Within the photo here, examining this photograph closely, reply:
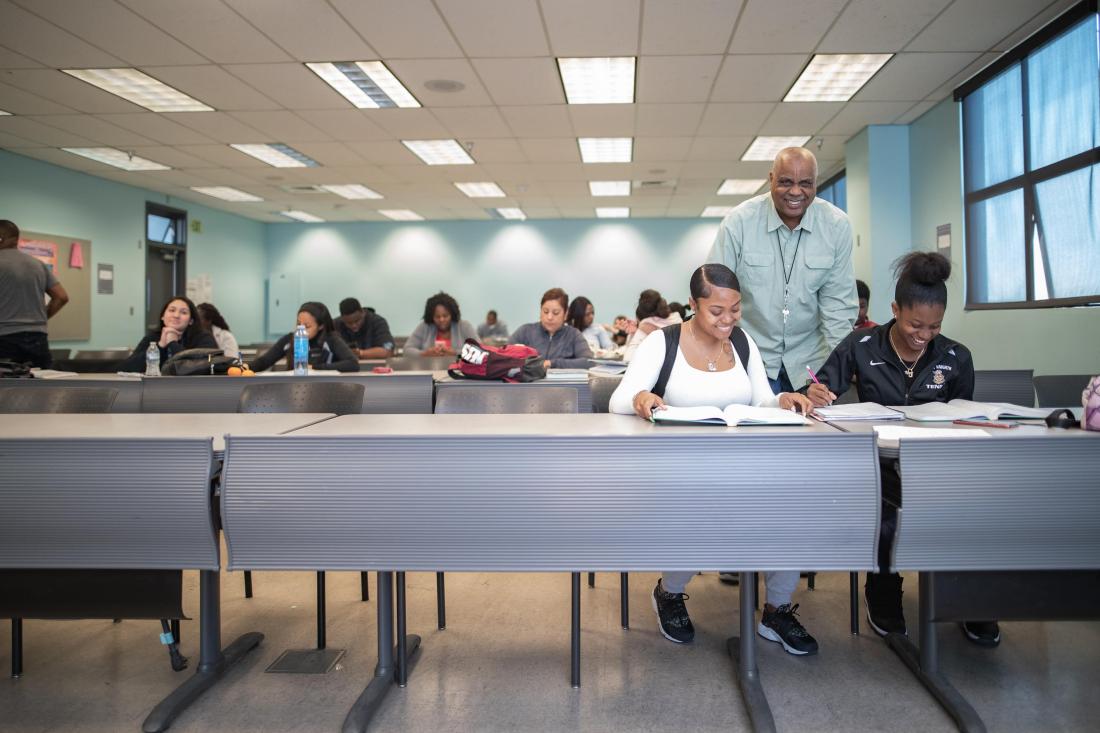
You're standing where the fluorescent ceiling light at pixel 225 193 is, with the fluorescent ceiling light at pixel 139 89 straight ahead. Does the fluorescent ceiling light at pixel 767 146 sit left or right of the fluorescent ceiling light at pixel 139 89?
left

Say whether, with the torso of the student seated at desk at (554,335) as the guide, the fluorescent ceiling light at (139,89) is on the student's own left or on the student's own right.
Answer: on the student's own right

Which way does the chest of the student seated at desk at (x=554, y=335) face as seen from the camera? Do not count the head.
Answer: toward the camera

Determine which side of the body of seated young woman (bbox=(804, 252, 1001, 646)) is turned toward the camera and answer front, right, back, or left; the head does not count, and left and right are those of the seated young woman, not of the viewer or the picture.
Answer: front

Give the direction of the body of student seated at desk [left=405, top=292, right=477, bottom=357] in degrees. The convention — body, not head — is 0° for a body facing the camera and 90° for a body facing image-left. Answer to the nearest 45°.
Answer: approximately 0°

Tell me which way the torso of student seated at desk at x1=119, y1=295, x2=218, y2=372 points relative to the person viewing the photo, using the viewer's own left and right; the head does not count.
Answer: facing the viewer

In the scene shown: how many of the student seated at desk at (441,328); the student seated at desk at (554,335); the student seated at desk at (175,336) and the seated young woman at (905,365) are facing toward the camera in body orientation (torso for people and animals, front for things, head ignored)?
4

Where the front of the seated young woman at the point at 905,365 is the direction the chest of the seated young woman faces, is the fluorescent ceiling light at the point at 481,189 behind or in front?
behind
